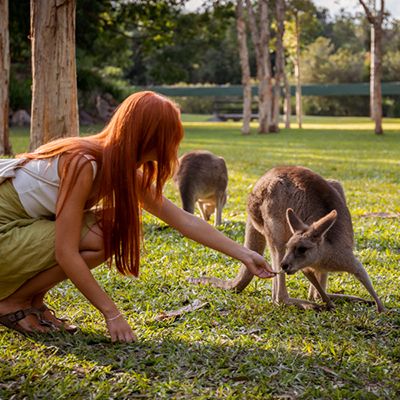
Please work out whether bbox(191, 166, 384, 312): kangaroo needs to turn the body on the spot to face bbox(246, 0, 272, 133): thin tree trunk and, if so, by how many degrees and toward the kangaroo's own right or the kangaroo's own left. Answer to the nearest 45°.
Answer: approximately 135° to the kangaroo's own left

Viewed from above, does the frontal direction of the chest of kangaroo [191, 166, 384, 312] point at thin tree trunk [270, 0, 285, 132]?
no

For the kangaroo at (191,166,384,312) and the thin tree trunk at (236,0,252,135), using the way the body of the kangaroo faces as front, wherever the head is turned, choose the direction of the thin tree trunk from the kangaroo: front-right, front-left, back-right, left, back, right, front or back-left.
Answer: back-left

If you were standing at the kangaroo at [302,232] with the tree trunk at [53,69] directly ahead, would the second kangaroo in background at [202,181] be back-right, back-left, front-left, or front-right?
front-right

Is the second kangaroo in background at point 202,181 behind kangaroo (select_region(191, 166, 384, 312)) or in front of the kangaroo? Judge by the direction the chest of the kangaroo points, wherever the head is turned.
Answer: behind

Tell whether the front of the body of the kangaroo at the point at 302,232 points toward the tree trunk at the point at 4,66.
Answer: no
